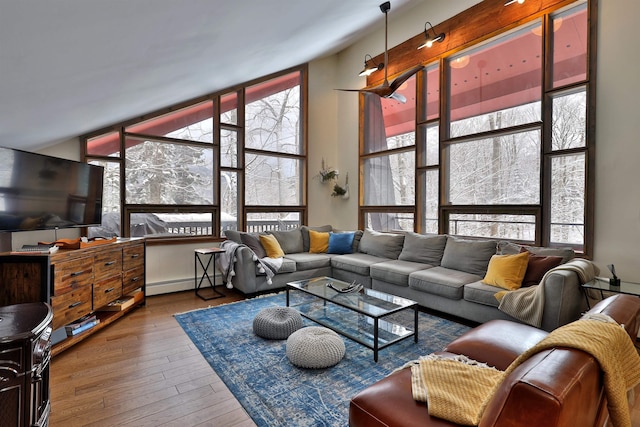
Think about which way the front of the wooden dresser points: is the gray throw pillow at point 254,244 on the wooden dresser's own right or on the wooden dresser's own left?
on the wooden dresser's own left

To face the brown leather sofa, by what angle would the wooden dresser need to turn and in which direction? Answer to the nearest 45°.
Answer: approximately 45° to its right

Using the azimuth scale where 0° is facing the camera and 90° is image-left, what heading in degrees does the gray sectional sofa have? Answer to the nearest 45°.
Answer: approximately 45°

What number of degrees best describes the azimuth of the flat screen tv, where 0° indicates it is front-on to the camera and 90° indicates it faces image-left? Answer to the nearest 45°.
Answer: approximately 315°

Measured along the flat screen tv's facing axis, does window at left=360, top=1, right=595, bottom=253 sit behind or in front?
in front

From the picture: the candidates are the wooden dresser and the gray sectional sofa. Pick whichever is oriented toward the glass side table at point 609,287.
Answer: the wooden dresser

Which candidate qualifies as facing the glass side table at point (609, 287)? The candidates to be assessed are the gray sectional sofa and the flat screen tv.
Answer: the flat screen tv

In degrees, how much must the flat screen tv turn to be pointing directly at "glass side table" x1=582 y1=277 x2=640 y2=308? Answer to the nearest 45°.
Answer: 0° — it already faces it

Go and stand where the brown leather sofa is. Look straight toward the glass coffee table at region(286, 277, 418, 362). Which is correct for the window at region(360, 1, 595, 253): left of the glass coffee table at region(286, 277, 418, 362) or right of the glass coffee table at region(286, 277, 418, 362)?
right

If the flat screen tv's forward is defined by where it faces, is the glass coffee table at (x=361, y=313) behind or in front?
in front

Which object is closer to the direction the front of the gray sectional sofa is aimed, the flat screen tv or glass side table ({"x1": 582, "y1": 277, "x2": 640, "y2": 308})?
the flat screen tv
